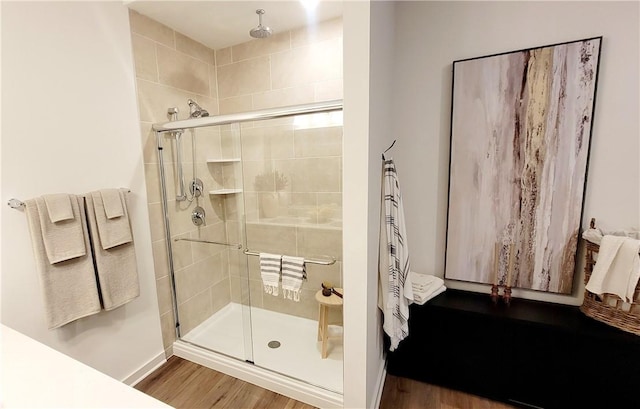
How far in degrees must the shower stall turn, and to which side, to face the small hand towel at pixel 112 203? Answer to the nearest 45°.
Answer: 0° — it already faces it

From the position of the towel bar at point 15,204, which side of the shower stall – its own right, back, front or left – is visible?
front

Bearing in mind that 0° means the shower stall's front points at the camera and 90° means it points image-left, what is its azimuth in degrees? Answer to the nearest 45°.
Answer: approximately 45°

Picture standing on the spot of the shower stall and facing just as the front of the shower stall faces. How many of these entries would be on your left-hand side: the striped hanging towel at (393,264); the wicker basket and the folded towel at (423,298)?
3

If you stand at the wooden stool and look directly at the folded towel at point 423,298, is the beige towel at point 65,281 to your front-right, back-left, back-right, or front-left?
back-right

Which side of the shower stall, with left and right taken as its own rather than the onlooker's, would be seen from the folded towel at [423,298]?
left

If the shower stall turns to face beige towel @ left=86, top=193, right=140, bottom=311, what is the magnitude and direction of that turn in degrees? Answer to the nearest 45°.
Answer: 0° — it already faces it

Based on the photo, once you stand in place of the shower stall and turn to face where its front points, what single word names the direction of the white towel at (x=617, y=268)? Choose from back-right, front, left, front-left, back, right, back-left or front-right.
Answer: left

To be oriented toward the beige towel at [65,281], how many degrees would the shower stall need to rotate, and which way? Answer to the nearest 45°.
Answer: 0° — it already faces it
